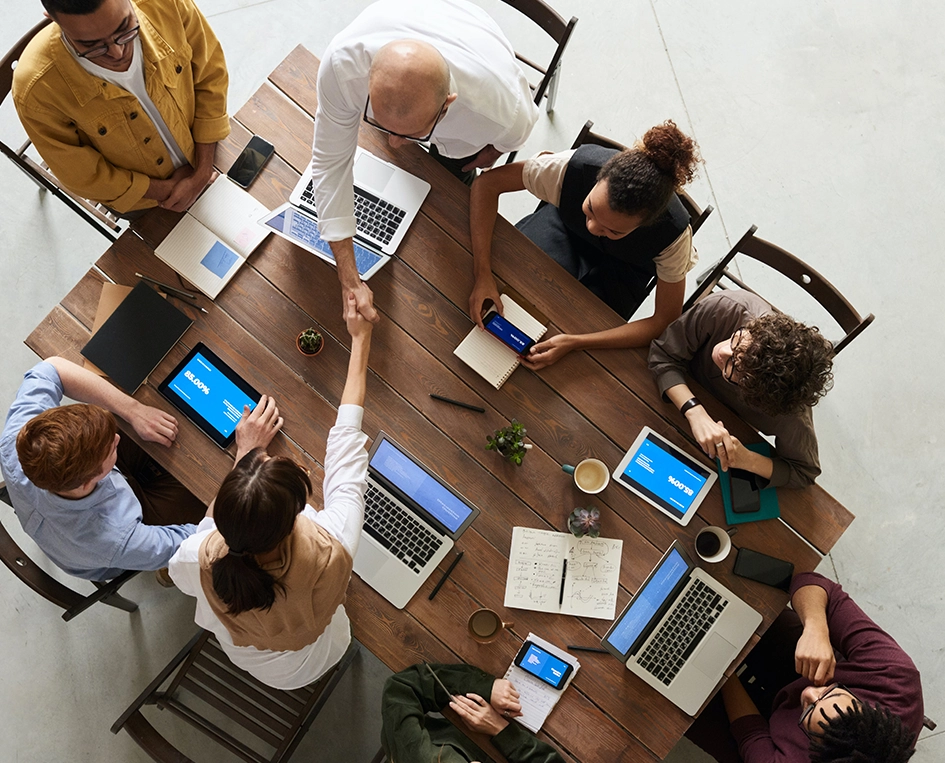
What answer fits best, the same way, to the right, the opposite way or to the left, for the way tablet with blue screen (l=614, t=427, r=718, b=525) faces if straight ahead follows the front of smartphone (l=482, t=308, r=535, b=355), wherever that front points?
the same way

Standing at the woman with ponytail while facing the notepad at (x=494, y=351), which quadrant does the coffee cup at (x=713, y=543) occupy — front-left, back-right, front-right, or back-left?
front-right

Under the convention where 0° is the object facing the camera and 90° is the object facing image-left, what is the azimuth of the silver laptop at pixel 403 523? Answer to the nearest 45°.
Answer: approximately 45°

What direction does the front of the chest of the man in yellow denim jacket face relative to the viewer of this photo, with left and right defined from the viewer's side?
facing the viewer and to the right of the viewer

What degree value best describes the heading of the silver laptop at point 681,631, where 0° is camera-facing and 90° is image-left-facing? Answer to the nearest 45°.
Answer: approximately 315°

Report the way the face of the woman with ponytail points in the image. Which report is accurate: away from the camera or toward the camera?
away from the camera

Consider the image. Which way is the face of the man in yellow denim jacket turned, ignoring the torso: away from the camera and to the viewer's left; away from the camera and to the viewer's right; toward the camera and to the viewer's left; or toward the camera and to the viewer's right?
toward the camera and to the viewer's right
